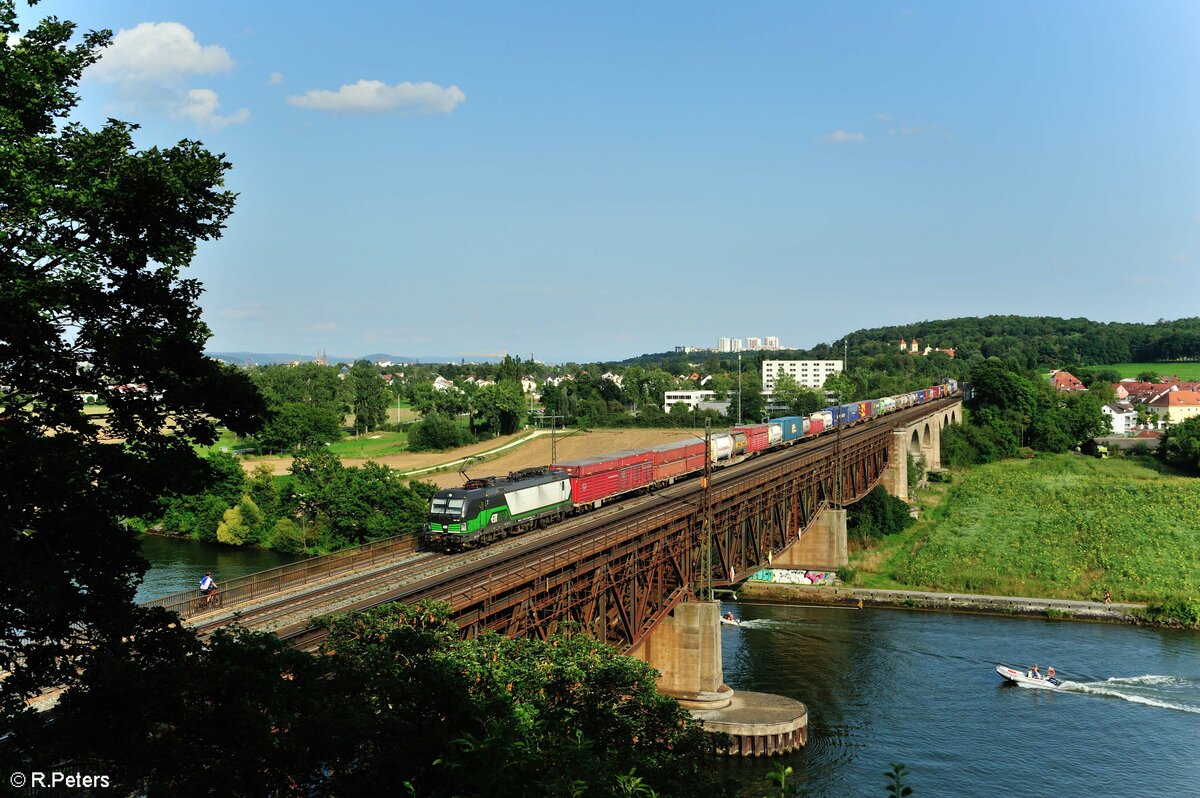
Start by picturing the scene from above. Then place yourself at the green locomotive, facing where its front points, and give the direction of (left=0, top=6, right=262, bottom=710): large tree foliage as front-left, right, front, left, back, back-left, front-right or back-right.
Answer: front-left

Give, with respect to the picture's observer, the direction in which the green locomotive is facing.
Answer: facing the viewer and to the left of the viewer

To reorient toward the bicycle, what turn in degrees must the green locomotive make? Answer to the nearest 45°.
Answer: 0° — it already faces it
